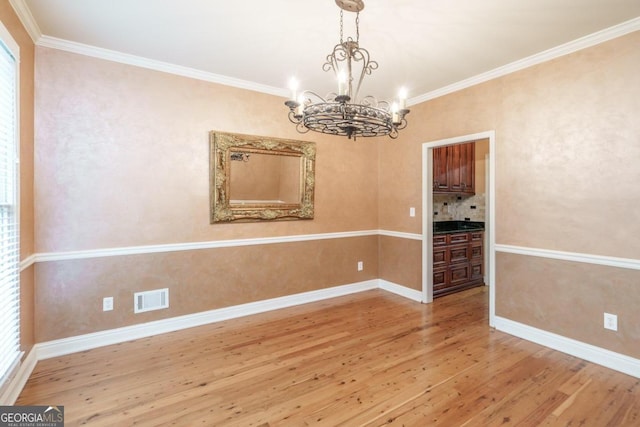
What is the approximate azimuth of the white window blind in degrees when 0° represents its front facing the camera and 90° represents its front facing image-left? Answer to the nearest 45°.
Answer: approximately 270°

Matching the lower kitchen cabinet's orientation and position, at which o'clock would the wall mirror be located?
The wall mirror is roughly at 3 o'clock from the lower kitchen cabinet.

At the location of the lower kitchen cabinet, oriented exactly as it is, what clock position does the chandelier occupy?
The chandelier is roughly at 2 o'clock from the lower kitchen cabinet.

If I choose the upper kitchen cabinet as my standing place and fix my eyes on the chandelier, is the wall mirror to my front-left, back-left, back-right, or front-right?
front-right

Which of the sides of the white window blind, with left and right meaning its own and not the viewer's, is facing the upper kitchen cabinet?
front

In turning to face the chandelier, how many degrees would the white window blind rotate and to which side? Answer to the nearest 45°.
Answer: approximately 45° to its right

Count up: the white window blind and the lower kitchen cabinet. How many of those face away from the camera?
0

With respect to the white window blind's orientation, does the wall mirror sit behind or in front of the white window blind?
in front

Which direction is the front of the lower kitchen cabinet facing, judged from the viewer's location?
facing the viewer and to the right of the viewer

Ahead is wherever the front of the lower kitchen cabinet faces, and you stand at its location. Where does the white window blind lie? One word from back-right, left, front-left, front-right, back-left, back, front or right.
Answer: right
